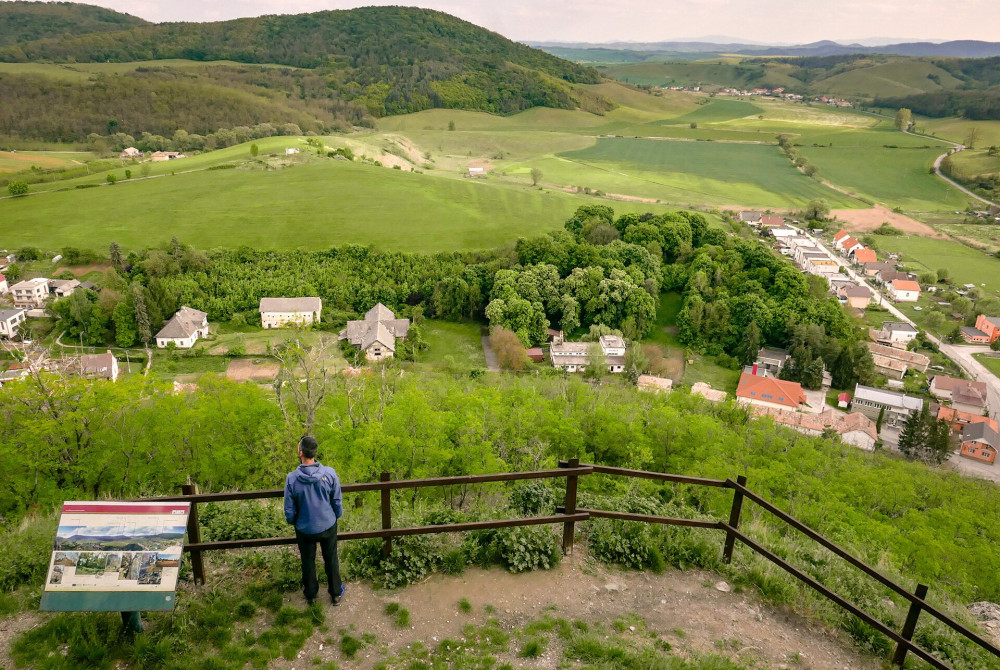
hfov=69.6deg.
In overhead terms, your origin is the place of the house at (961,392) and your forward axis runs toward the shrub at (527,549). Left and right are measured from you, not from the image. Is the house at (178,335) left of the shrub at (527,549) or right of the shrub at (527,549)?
right

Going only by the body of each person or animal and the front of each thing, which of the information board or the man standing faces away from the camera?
the man standing

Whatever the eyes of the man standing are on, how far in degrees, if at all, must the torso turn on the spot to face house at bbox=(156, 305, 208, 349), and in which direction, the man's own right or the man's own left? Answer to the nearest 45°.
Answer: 0° — they already face it

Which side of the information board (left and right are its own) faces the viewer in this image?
front

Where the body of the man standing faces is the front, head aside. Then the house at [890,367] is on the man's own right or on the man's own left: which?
on the man's own right

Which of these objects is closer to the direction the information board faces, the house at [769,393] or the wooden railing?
the wooden railing

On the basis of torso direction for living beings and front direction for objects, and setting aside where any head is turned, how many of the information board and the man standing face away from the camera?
1

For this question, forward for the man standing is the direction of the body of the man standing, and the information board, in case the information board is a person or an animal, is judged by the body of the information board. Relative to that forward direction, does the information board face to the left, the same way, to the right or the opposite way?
the opposite way

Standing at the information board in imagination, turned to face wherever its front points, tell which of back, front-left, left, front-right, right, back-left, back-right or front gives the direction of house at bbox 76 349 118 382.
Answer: back

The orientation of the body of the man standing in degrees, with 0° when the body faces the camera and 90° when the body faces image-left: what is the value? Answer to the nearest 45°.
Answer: approximately 180°

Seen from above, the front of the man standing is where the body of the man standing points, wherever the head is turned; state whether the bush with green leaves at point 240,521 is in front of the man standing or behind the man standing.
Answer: in front

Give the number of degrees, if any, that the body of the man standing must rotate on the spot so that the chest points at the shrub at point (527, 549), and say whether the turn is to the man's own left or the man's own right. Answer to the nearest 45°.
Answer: approximately 90° to the man's own right
